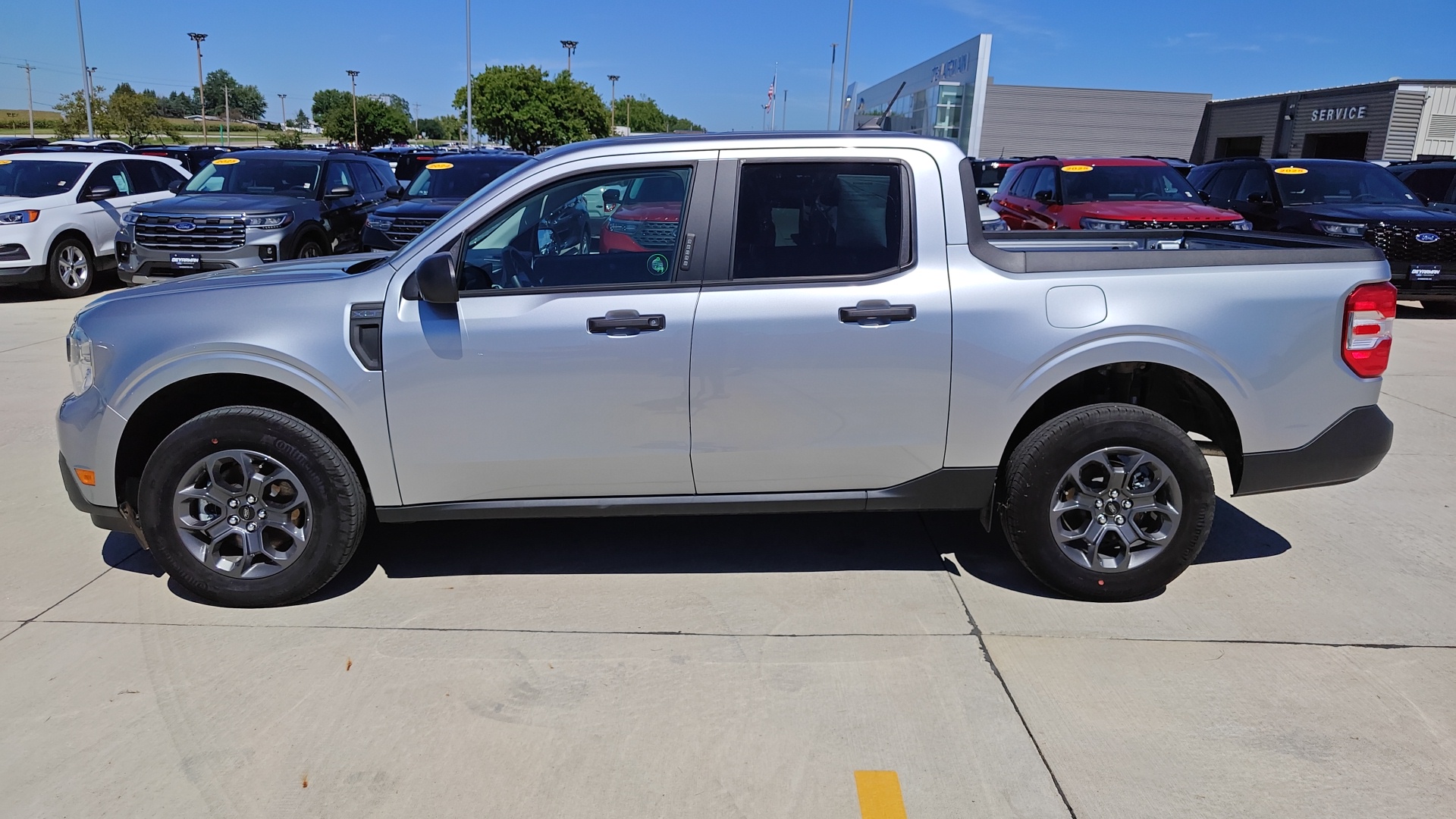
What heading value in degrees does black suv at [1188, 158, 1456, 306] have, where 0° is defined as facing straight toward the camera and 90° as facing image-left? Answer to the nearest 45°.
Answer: approximately 315°

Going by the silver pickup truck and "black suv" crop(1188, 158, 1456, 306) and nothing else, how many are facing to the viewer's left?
1

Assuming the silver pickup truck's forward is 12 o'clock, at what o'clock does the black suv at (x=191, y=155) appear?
The black suv is roughly at 2 o'clock from the silver pickup truck.

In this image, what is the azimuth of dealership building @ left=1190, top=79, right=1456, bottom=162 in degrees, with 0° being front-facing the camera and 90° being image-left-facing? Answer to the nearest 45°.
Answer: approximately 45°

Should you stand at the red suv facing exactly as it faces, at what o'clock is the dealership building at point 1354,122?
The dealership building is roughly at 8 o'clock from the red suv.

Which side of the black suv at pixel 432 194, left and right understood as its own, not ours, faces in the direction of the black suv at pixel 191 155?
right

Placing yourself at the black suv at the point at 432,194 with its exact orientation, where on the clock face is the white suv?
The white suv is roughly at 2 o'clock from the black suv.

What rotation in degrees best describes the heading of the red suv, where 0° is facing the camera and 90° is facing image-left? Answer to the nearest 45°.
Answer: approximately 315°
